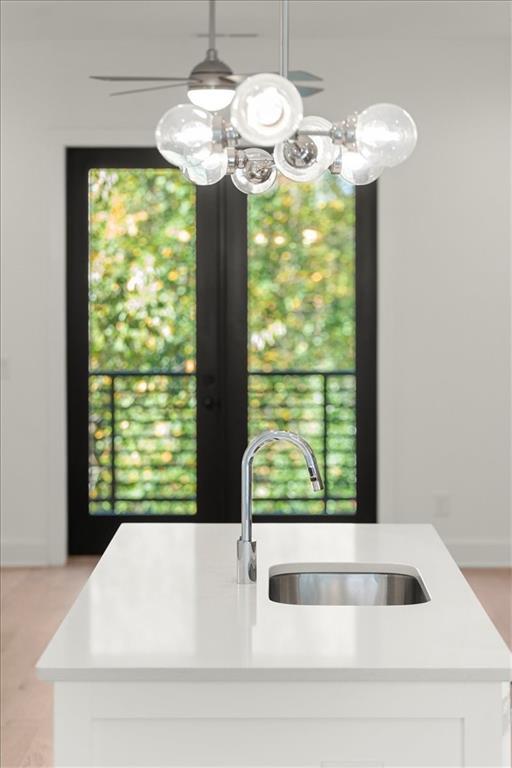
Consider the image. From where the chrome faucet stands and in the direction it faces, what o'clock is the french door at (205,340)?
The french door is roughly at 9 o'clock from the chrome faucet.

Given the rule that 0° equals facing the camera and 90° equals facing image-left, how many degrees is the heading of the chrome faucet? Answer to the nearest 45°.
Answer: approximately 270°
